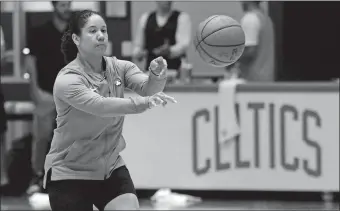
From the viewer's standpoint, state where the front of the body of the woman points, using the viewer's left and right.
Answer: facing the viewer and to the right of the viewer
